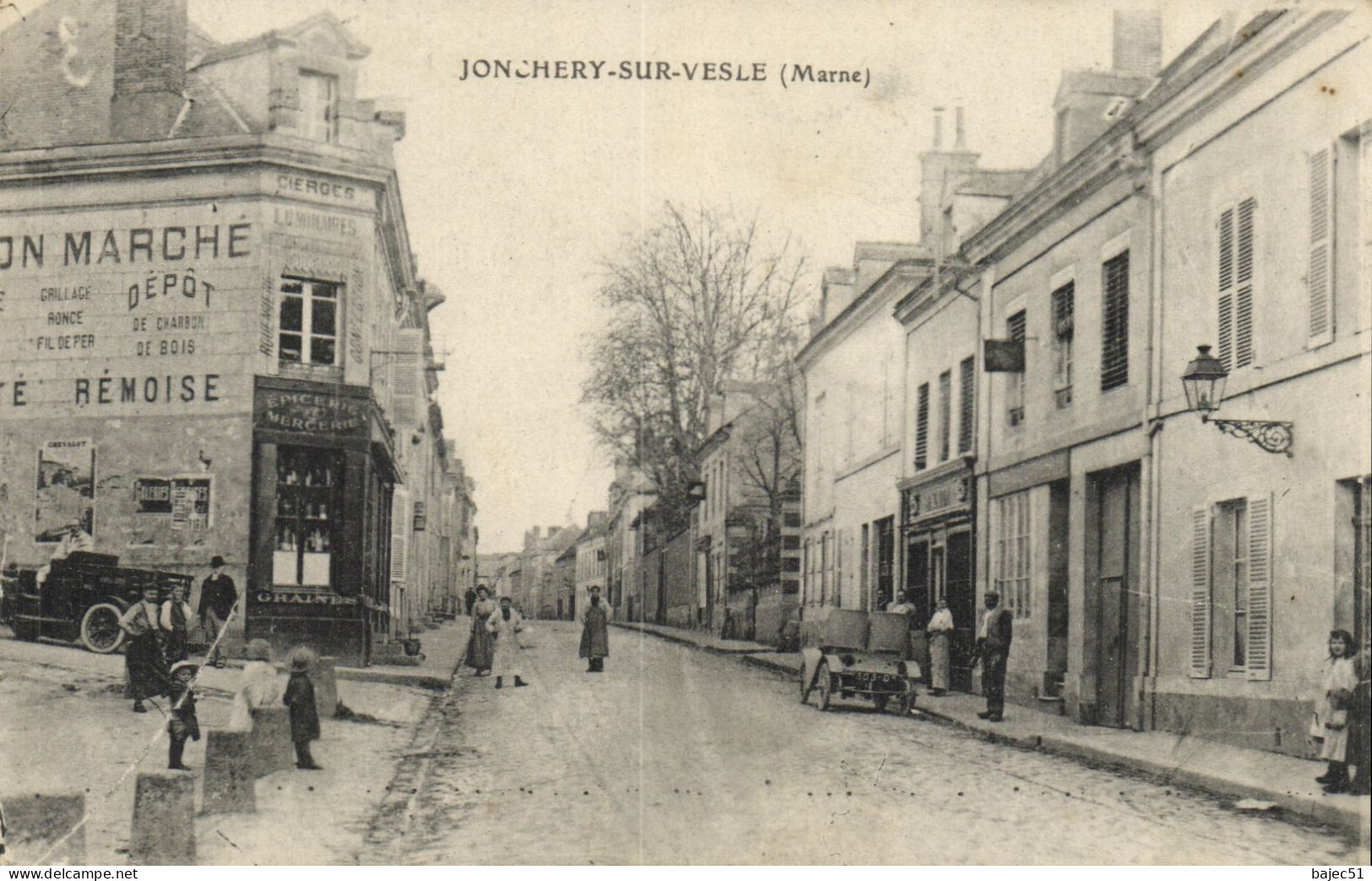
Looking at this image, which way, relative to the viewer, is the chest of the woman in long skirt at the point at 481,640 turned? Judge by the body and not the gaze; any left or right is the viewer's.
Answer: facing the viewer and to the right of the viewer

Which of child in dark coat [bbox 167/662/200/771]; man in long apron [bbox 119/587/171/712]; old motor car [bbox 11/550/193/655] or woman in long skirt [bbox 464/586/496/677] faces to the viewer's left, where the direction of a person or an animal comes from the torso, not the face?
the old motor car

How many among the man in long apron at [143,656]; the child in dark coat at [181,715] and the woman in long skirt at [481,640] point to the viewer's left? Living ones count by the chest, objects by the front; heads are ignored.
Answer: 0

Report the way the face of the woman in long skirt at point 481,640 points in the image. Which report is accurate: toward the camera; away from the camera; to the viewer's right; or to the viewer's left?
toward the camera

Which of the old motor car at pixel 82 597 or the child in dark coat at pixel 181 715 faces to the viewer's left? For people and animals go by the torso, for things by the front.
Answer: the old motor car

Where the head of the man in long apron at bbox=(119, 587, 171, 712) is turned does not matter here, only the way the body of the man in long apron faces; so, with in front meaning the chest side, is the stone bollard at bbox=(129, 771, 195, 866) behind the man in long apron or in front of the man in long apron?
in front

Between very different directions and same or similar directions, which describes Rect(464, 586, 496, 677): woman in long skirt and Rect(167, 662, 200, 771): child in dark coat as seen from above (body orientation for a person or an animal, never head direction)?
same or similar directions

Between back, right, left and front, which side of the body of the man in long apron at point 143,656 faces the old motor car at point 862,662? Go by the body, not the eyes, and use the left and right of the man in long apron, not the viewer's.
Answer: left

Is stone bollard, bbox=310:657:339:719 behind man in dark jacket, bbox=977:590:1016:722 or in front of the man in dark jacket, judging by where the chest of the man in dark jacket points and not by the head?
in front
